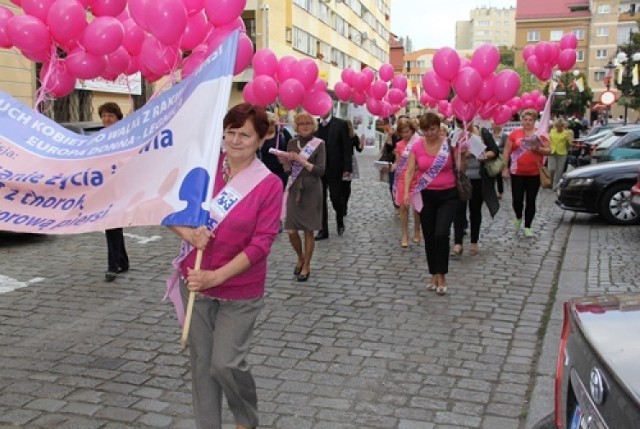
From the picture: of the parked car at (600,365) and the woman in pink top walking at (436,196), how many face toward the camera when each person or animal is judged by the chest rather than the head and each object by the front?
1

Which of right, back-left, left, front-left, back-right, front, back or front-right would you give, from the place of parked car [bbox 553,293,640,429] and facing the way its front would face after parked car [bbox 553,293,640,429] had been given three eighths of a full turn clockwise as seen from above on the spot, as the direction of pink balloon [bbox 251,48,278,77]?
back-right

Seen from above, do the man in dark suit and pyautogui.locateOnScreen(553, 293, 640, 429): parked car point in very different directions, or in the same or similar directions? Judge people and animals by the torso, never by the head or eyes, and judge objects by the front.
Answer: very different directions

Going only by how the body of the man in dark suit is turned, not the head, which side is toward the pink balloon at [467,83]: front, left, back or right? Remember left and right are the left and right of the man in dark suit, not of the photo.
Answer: left

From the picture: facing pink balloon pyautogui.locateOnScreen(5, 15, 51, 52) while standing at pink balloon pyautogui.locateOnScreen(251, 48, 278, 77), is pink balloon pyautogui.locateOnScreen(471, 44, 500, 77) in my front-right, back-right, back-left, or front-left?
back-left

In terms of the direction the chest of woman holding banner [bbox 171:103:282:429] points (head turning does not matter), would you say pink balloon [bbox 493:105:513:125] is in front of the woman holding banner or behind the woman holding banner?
behind

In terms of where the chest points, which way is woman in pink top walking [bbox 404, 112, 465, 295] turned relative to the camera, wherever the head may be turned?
toward the camera

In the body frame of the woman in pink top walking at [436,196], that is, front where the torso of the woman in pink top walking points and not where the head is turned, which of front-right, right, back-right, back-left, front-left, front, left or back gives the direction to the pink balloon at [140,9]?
front-right

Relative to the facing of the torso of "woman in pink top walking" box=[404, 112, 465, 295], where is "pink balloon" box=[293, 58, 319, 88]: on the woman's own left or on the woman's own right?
on the woman's own right
